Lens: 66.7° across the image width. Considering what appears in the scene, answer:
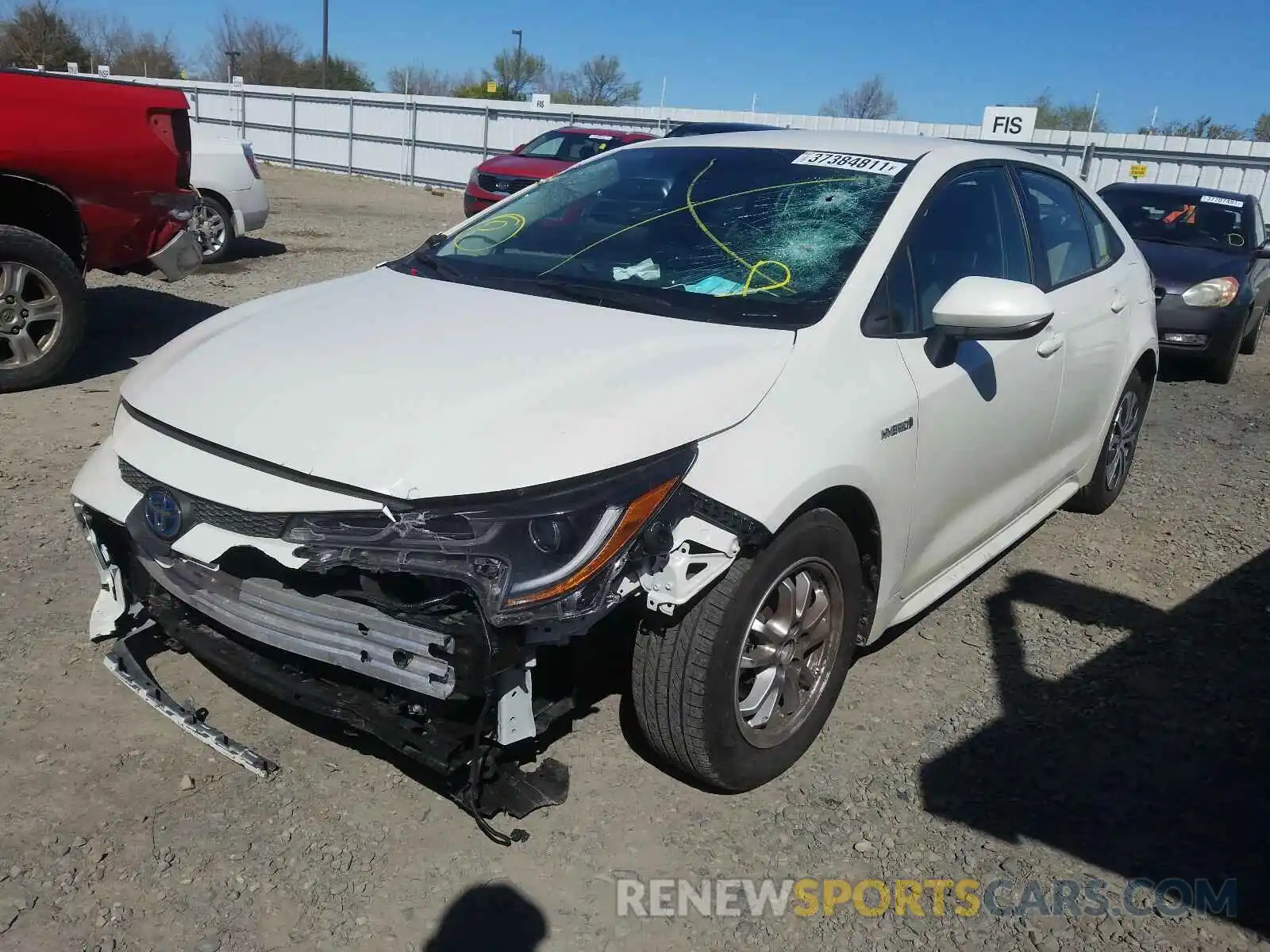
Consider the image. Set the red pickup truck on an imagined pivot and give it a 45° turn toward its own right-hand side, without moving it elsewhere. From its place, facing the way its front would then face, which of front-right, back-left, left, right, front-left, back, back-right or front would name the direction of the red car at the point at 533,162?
right

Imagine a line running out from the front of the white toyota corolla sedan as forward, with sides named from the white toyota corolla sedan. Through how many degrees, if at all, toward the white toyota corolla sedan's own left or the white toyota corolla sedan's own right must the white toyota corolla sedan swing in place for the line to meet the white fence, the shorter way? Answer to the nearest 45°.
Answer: approximately 135° to the white toyota corolla sedan's own right

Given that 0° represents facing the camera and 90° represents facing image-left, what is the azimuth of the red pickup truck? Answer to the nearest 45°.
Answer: approximately 90°

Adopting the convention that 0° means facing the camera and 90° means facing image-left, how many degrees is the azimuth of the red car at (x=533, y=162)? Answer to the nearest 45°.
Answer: approximately 45°

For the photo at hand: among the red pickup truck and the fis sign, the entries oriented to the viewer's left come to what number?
1

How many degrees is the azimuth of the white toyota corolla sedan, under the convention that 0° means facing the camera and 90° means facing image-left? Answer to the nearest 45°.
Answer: approximately 45°

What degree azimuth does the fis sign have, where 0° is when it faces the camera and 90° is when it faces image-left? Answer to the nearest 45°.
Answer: approximately 0°

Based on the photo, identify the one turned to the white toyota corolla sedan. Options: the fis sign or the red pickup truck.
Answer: the fis sign

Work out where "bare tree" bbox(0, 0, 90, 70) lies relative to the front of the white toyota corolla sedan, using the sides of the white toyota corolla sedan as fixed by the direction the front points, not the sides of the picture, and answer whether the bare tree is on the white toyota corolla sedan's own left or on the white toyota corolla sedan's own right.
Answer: on the white toyota corolla sedan's own right
